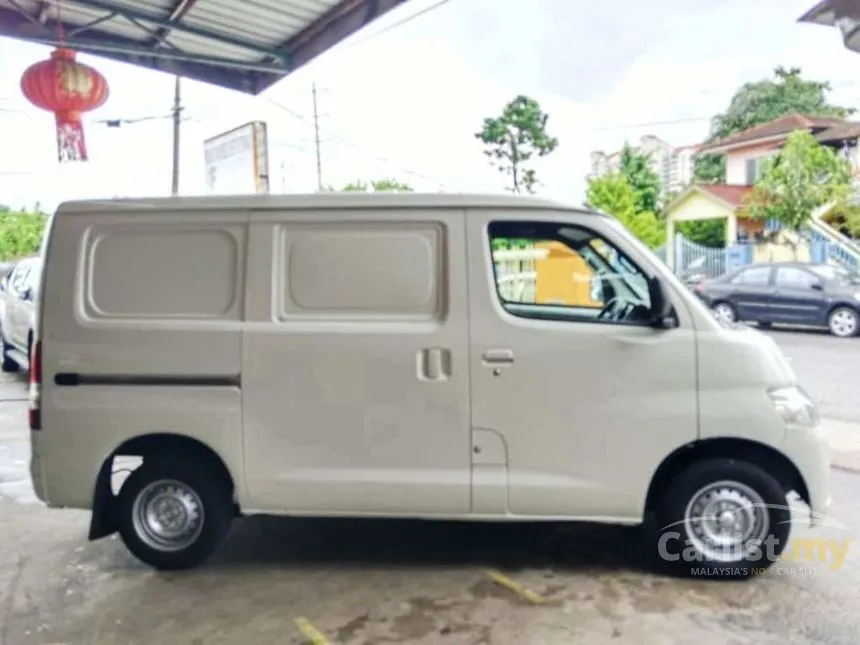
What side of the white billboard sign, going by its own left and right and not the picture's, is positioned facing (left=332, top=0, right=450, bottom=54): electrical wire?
left

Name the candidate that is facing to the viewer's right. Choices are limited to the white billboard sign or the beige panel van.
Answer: the beige panel van

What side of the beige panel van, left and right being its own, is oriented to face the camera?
right

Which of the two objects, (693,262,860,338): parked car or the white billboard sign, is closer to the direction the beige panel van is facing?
the parked car

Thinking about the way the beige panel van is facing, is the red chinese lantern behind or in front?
behind

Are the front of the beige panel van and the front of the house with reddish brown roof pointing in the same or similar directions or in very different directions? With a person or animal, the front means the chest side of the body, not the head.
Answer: very different directions

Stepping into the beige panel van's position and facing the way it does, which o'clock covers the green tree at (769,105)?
The green tree is roughly at 10 o'clock from the beige panel van.

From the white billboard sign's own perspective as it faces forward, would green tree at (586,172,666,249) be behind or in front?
behind

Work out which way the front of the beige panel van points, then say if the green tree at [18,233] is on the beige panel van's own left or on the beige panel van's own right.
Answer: on the beige panel van's own left
